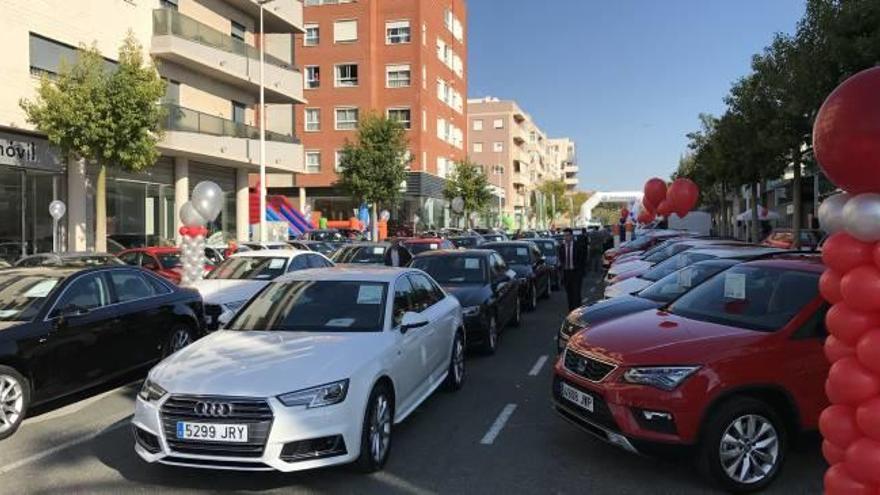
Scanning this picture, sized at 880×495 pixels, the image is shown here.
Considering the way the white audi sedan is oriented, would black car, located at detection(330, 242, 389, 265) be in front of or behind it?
behind

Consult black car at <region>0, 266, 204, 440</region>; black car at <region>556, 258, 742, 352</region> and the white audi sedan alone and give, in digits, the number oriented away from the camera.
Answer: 0

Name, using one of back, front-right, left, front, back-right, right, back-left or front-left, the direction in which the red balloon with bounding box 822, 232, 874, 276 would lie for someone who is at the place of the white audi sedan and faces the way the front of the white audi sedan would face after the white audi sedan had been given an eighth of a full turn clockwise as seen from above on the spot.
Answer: back-left

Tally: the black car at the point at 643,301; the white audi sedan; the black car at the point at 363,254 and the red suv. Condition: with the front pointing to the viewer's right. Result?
0

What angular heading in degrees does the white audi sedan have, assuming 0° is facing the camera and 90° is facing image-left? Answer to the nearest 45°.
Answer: approximately 45°

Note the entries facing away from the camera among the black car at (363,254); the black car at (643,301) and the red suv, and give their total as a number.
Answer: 0

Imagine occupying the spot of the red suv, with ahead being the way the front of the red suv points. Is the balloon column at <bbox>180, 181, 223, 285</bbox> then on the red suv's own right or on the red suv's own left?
on the red suv's own right

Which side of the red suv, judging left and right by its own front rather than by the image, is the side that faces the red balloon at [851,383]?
left

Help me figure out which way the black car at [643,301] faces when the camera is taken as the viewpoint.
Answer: facing the viewer and to the left of the viewer

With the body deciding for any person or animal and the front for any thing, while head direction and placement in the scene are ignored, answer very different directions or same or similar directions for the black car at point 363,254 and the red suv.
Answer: same or similar directions

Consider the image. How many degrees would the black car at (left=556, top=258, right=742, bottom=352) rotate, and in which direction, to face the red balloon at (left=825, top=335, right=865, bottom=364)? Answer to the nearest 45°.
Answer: approximately 45° to its left

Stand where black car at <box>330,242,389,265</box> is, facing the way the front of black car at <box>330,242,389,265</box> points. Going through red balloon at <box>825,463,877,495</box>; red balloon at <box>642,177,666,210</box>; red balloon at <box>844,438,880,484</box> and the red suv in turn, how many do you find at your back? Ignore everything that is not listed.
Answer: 1

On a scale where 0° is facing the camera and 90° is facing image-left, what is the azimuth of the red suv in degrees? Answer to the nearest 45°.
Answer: approximately 45°

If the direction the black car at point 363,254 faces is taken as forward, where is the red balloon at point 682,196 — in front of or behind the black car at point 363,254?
behind

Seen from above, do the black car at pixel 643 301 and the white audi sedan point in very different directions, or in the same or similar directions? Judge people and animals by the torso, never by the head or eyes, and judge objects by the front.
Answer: same or similar directions

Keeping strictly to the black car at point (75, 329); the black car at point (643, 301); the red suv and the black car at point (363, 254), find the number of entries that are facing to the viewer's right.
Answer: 0
